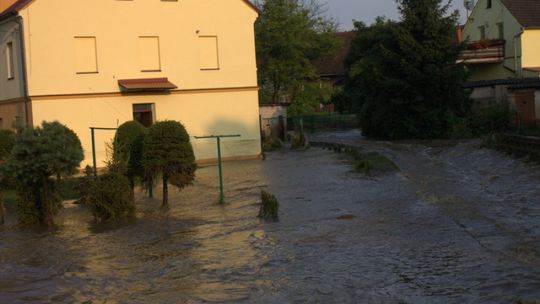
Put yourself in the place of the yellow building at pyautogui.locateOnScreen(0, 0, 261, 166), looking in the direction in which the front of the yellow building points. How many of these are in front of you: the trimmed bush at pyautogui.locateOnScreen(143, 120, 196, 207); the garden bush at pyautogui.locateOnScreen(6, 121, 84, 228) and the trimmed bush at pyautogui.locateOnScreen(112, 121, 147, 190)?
3

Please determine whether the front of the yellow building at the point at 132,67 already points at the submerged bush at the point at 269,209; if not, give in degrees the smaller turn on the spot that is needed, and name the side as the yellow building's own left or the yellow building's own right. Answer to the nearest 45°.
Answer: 0° — it already faces it

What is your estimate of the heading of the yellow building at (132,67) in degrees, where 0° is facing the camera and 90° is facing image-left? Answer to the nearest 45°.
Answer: approximately 0°

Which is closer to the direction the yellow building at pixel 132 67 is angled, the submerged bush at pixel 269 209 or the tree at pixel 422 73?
the submerged bush

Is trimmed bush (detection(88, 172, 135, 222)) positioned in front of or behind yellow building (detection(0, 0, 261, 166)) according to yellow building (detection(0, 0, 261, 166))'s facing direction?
in front

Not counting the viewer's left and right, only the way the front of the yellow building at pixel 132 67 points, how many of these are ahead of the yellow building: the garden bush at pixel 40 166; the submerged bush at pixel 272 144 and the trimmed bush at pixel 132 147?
2

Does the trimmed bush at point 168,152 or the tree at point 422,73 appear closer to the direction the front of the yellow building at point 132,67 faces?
the trimmed bush

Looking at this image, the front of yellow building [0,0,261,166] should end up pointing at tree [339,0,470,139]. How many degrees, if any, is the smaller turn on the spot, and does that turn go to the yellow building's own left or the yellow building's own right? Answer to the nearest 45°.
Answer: approximately 90° to the yellow building's own left

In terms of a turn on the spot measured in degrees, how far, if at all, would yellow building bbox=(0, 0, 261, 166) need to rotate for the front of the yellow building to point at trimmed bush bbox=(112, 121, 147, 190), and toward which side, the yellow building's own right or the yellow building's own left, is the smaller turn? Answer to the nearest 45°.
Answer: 0° — it already faces it

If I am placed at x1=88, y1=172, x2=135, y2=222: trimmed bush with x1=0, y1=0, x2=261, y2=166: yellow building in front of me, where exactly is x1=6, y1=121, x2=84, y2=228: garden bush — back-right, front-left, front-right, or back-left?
back-left

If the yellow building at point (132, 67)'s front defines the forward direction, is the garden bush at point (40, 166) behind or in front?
in front

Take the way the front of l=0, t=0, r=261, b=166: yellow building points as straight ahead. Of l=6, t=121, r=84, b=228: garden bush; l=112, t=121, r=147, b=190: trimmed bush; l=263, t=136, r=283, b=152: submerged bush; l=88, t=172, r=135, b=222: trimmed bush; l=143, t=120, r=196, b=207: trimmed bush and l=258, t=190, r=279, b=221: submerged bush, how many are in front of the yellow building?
5
